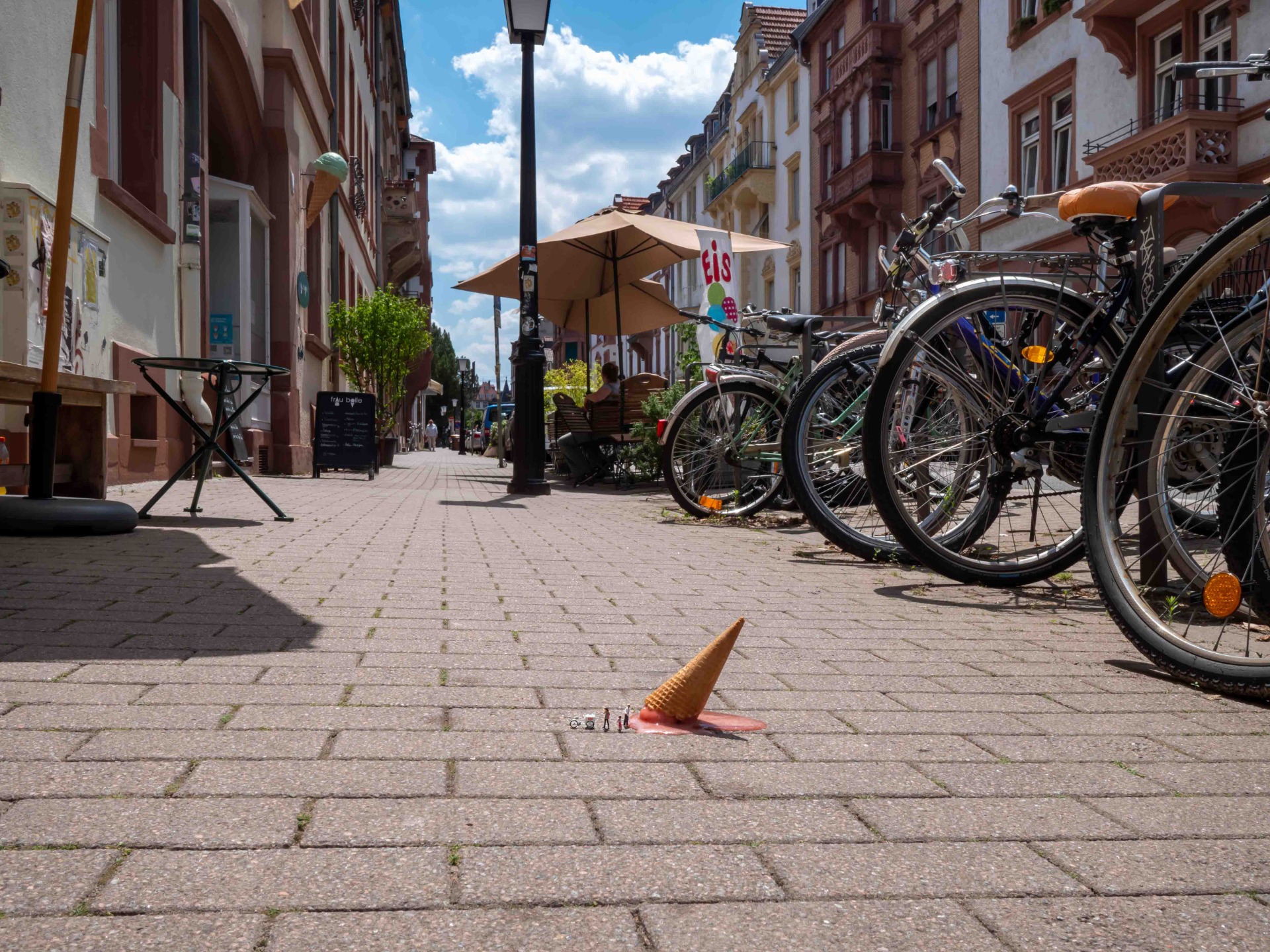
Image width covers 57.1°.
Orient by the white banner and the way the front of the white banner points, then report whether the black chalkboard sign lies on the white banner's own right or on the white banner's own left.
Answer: on the white banner's own right

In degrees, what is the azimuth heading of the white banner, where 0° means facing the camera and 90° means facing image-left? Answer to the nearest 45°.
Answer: approximately 0°

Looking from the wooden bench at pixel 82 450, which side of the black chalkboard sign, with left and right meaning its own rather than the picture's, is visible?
front

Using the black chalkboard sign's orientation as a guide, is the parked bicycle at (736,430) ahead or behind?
ahead

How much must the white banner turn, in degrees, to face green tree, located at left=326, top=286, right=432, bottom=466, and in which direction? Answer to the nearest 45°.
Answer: approximately 135° to its right

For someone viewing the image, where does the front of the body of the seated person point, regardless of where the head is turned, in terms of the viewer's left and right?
facing away from the viewer and to the left of the viewer

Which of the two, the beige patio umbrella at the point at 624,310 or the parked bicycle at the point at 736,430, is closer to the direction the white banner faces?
the parked bicycle

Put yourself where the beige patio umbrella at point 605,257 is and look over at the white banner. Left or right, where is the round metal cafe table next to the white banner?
right

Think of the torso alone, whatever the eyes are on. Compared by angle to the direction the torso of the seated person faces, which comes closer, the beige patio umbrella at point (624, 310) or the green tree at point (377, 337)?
the green tree

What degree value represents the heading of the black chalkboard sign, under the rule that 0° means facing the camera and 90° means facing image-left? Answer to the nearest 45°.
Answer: approximately 0°
